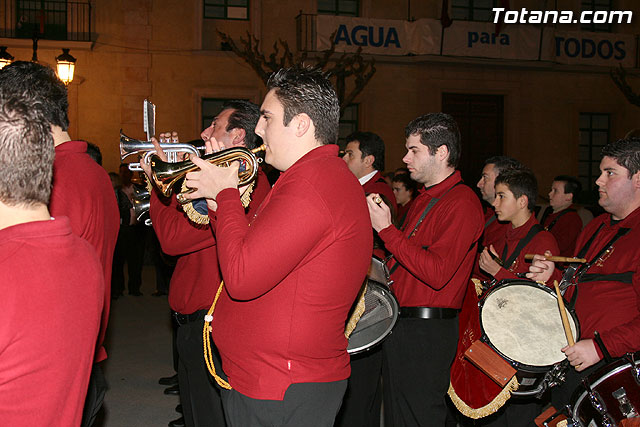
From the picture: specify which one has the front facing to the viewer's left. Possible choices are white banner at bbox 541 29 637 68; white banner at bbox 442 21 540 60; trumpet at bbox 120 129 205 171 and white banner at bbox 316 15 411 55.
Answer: the trumpet

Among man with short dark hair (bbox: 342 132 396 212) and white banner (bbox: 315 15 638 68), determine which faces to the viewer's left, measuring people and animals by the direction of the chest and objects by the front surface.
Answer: the man with short dark hair

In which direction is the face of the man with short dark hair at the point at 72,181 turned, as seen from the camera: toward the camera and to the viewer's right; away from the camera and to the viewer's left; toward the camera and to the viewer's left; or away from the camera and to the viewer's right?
away from the camera and to the viewer's left

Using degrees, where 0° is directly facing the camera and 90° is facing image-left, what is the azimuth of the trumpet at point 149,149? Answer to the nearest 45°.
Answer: approximately 90°

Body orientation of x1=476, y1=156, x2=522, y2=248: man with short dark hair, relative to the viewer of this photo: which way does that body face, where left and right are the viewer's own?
facing to the left of the viewer

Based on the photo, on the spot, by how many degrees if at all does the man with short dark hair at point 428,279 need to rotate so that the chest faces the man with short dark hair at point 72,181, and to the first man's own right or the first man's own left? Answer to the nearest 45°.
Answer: approximately 45° to the first man's own left

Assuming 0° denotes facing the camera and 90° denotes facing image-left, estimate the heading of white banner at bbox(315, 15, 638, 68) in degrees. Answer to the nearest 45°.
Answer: approximately 0°

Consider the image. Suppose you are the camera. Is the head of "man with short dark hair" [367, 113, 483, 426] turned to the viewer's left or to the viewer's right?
to the viewer's left

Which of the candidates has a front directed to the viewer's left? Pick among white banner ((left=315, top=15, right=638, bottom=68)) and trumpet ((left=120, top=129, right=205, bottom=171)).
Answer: the trumpet
